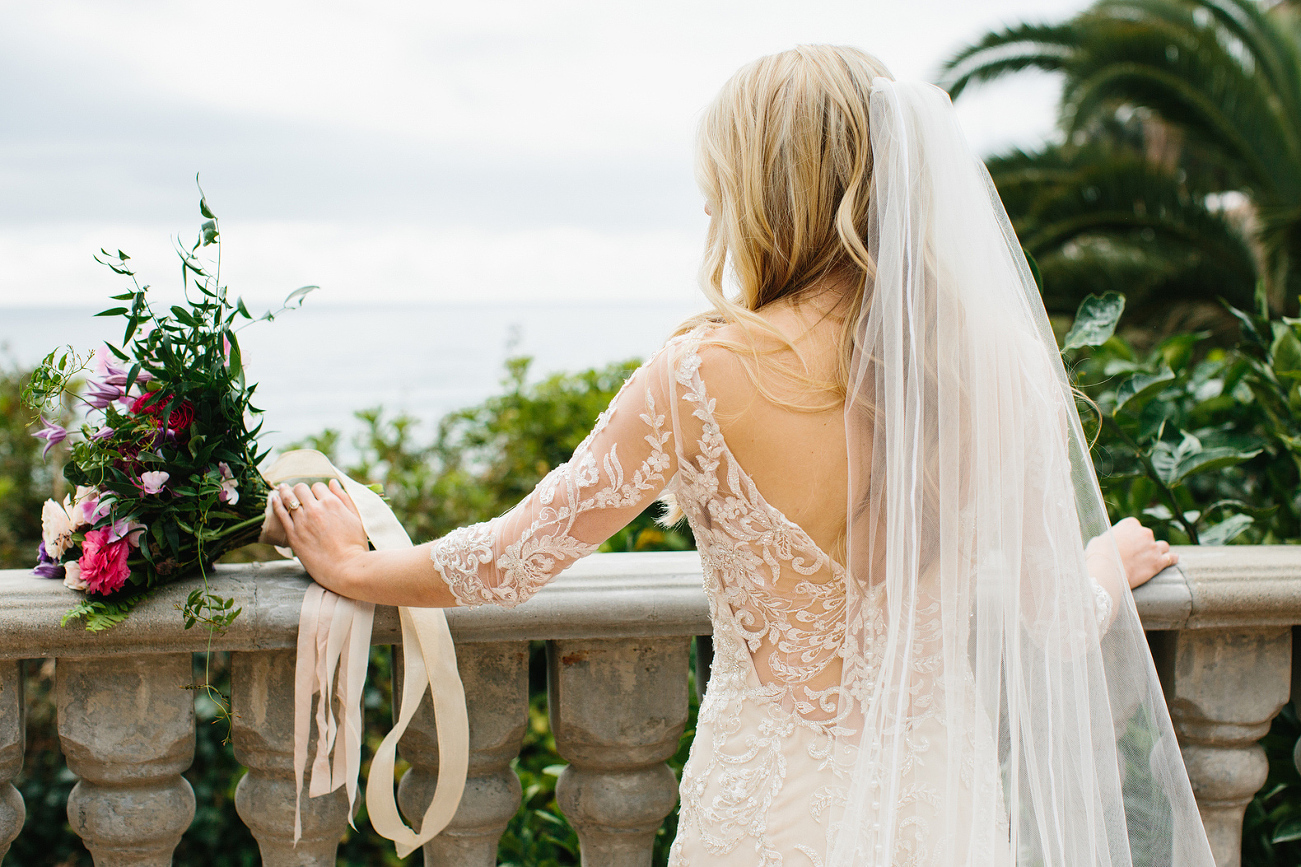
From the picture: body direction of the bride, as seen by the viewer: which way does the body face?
away from the camera

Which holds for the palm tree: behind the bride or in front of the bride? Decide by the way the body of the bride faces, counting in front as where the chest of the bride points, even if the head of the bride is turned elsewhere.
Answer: in front
